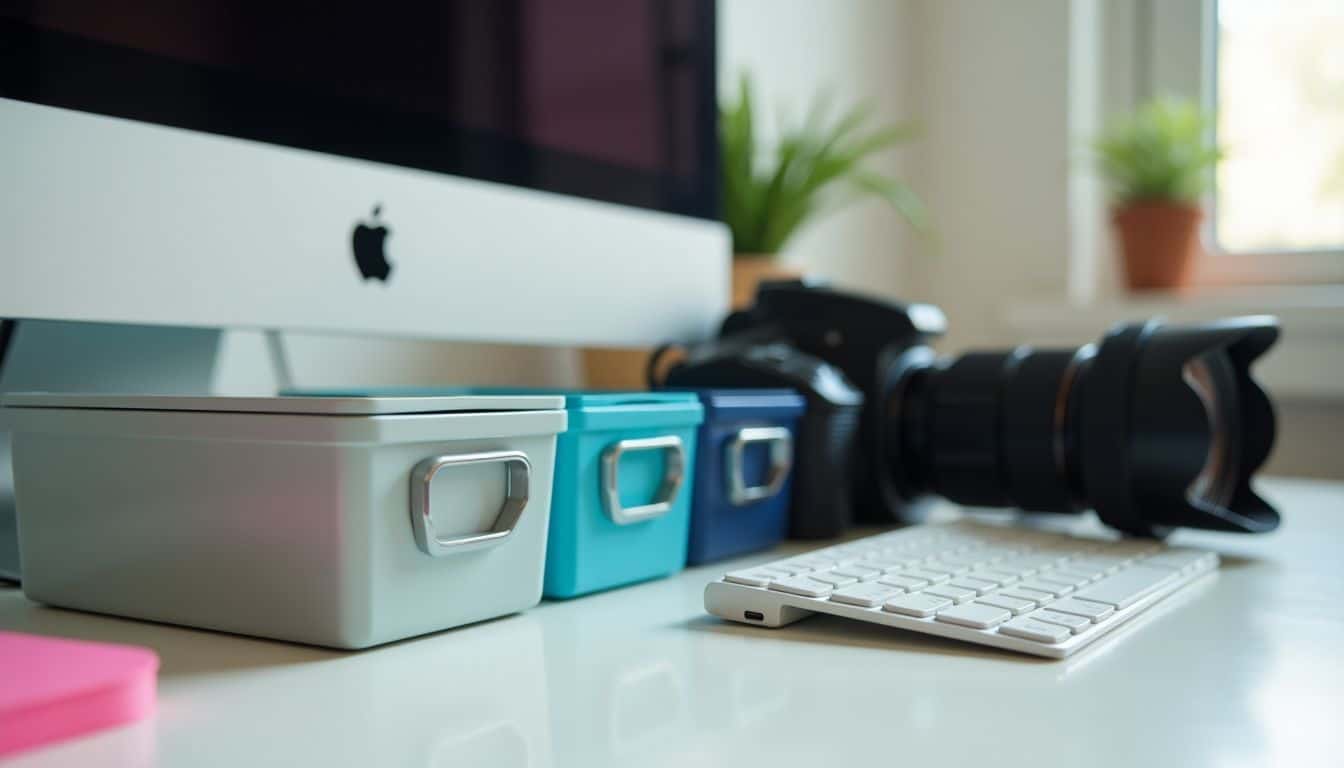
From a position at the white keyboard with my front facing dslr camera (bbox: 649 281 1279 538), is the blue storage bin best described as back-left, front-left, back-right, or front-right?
front-left

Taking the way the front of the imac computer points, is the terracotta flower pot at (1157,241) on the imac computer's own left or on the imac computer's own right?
on the imac computer's own left

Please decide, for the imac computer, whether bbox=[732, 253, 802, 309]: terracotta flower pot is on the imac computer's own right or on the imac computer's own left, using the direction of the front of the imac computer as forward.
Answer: on the imac computer's own left

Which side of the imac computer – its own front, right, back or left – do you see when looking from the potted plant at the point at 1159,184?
left

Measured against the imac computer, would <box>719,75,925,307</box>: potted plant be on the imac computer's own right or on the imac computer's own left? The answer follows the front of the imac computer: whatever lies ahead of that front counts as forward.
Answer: on the imac computer's own left

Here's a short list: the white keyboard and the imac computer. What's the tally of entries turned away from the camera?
0

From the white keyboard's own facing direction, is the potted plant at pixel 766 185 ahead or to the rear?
to the rear
